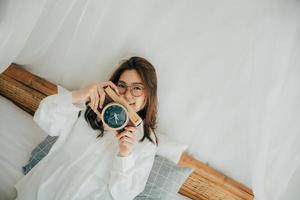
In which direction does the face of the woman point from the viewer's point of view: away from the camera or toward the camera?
toward the camera

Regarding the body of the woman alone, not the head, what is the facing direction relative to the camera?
toward the camera
